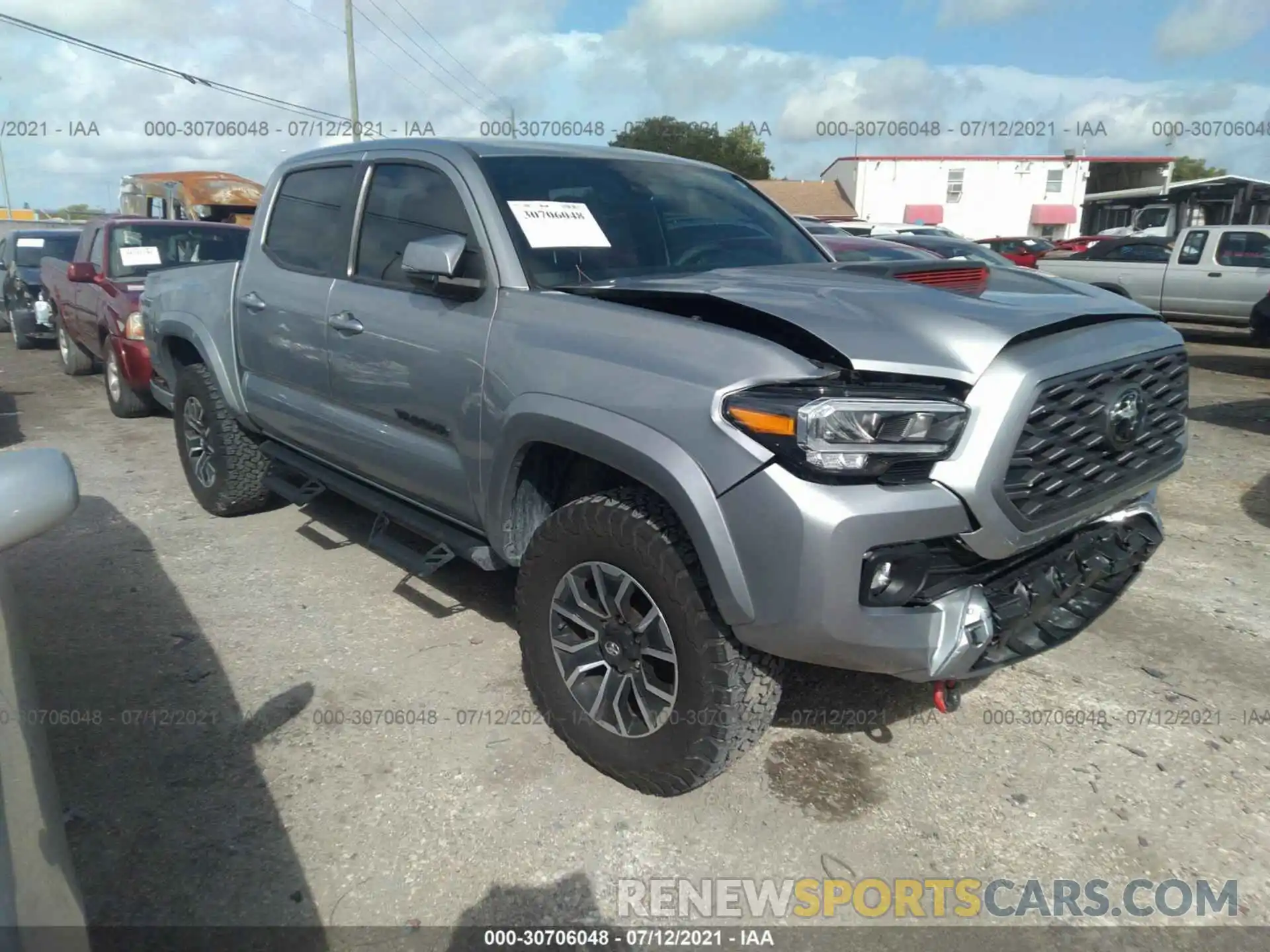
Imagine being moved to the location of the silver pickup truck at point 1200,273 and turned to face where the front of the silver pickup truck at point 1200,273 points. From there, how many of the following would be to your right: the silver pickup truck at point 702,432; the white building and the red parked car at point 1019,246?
1

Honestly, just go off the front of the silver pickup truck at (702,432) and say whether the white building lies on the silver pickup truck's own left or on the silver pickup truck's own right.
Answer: on the silver pickup truck's own left

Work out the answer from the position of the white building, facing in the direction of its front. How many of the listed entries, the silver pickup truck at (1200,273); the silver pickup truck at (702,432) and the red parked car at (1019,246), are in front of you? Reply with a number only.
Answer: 3

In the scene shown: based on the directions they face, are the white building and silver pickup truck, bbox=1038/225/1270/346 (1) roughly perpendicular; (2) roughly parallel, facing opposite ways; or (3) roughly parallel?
roughly perpendicular

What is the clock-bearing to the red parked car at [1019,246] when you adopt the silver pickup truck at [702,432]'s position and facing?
The red parked car is roughly at 8 o'clock from the silver pickup truck.

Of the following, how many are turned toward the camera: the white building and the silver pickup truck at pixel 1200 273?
1

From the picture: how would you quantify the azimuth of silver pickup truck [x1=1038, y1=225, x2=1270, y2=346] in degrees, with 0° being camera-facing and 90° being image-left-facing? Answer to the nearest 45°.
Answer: approximately 270°

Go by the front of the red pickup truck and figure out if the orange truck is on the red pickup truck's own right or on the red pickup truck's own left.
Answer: on the red pickup truck's own left

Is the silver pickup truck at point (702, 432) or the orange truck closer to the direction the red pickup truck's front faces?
the silver pickup truck

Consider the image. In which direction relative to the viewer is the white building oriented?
toward the camera

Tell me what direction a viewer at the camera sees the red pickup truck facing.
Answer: facing the viewer and to the right of the viewer

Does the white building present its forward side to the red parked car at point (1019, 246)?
yes

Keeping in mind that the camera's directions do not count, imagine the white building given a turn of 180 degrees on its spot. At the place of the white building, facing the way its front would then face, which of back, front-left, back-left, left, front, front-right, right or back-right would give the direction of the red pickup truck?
back

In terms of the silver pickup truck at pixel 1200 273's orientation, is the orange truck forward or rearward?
rearward

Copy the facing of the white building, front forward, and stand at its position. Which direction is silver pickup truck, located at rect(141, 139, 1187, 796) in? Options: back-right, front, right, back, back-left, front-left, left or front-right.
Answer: front

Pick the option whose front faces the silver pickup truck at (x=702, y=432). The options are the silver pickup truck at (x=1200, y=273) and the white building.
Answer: the white building

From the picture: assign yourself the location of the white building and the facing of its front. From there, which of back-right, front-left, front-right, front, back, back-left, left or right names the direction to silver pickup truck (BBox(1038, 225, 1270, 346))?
front
